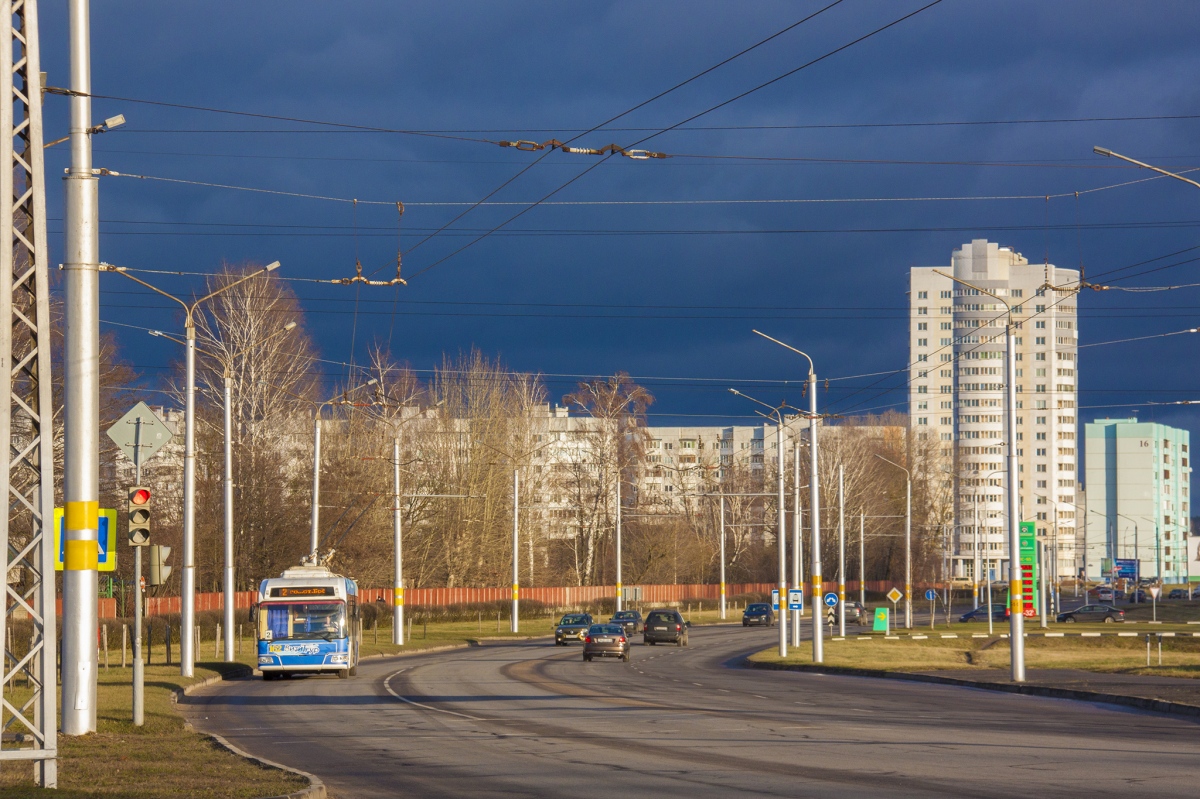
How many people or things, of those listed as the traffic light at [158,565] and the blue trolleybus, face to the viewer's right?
1

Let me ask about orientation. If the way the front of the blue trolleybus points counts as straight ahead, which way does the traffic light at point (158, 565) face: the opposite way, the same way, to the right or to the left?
to the left

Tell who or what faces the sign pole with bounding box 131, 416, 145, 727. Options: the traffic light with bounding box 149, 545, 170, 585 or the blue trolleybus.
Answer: the blue trolleybus

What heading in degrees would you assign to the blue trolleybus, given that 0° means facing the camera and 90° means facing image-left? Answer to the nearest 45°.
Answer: approximately 0°

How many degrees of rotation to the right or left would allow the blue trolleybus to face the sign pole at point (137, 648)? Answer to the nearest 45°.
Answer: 0° — it already faces it

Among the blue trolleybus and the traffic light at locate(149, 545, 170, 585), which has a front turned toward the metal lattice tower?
the blue trolleybus

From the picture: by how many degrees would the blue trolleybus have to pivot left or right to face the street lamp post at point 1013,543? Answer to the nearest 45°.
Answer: approximately 90° to its left

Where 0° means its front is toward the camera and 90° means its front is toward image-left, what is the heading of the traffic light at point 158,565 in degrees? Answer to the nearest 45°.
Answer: approximately 270°
